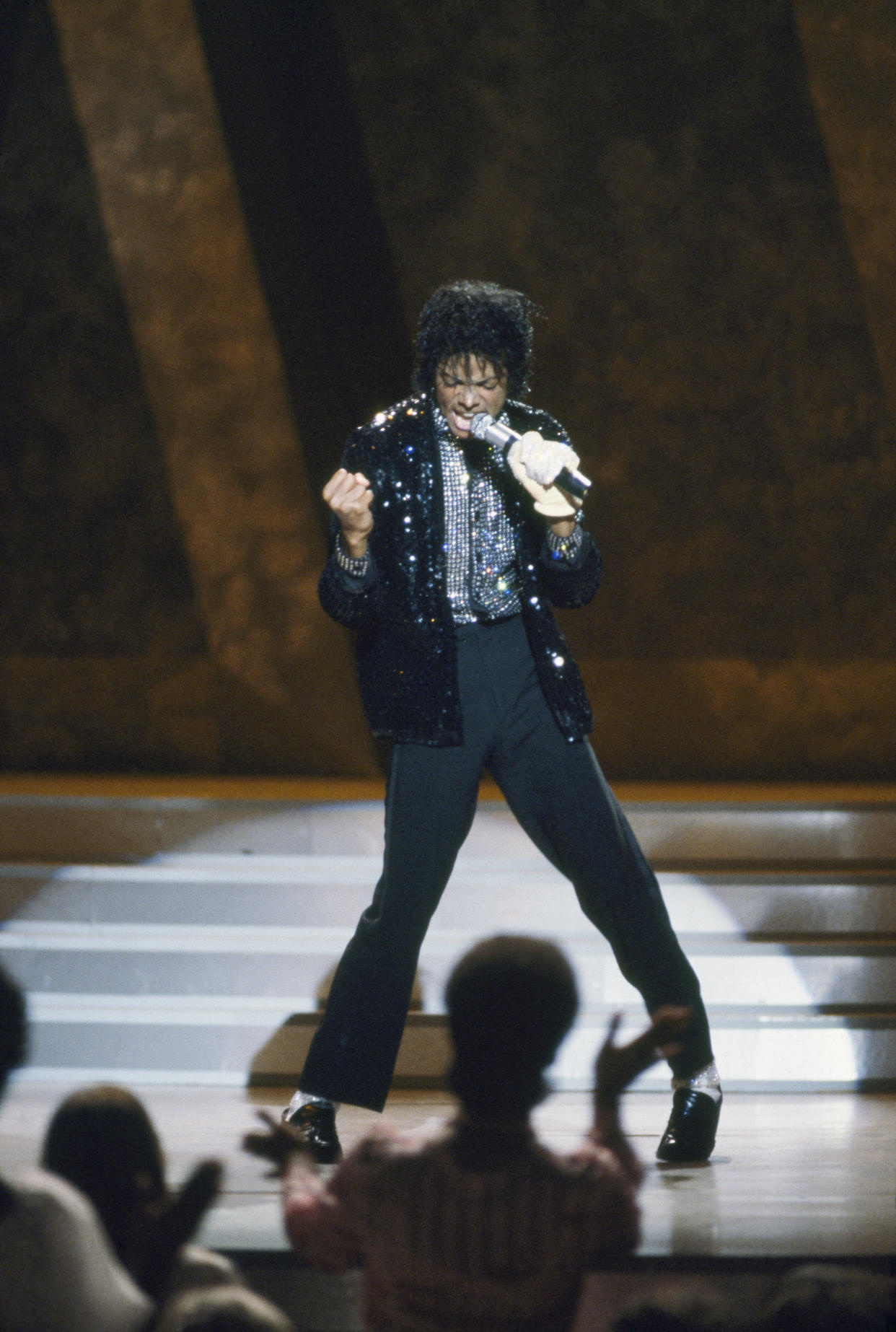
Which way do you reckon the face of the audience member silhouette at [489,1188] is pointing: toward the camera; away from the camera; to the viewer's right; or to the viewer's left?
away from the camera

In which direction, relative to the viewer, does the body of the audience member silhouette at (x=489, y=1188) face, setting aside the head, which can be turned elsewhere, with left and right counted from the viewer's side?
facing away from the viewer

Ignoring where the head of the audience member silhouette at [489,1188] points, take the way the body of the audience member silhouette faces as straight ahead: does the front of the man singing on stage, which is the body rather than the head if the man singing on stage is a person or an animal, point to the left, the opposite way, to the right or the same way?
the opposite way

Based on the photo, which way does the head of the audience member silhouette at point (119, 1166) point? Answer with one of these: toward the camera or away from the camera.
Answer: away from the camera

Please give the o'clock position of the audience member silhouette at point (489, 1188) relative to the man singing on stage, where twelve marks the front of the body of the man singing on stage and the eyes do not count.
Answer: The audience member silhouette is roughly at 12 o'clock from the man singing on stage.

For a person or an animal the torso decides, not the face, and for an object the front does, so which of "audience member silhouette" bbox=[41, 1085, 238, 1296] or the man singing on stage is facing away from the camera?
the audience member silhouette

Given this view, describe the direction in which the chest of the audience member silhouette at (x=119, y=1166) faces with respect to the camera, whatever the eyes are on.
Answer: away from the camera

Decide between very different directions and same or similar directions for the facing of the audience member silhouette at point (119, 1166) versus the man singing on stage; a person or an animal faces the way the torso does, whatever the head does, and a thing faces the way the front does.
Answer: very different directions

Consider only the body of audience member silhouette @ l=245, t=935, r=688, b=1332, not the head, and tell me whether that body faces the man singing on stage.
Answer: yes
